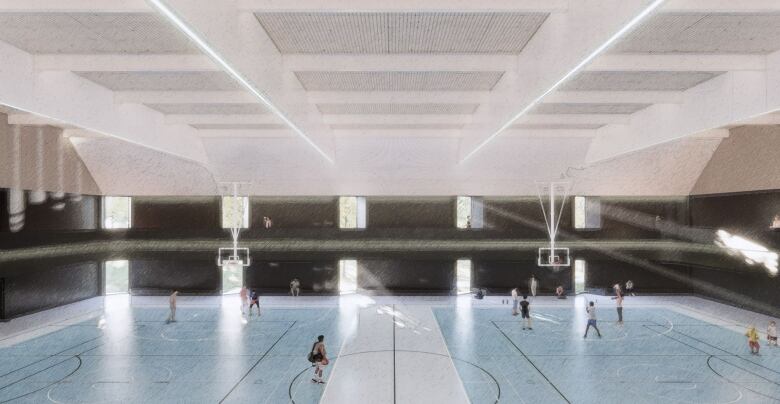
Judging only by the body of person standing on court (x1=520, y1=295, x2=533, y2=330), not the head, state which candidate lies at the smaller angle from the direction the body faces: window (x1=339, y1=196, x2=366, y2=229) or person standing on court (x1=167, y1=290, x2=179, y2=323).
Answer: the window

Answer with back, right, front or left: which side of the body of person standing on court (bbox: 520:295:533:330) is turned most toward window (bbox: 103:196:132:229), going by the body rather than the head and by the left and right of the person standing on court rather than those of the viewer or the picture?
left

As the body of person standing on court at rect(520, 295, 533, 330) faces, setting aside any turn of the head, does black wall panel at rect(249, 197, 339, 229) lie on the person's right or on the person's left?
on the person's left

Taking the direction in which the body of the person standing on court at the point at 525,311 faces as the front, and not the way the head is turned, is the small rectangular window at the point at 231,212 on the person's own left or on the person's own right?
on the person's own left

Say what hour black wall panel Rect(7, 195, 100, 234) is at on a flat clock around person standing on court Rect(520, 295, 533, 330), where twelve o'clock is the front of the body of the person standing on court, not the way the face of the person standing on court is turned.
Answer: The black wall panel is roughly at 9 o'clock from the person standing on court.

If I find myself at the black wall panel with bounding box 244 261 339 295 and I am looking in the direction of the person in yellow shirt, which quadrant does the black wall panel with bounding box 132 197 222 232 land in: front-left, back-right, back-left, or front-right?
back-right

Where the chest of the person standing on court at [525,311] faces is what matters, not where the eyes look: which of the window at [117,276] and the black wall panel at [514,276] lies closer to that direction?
the black wall panel

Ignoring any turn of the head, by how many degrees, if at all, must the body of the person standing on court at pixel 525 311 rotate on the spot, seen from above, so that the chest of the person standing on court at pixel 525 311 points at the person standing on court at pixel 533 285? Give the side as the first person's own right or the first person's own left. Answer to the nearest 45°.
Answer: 0° — they already face them
